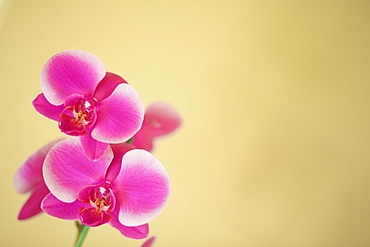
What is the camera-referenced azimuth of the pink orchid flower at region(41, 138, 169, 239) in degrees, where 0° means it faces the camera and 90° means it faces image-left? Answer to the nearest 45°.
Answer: approximately 0°

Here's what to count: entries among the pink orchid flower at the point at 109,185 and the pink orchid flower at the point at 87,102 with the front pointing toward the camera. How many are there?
2
